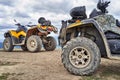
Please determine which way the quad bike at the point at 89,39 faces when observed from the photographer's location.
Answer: facing to the left of the viewer
